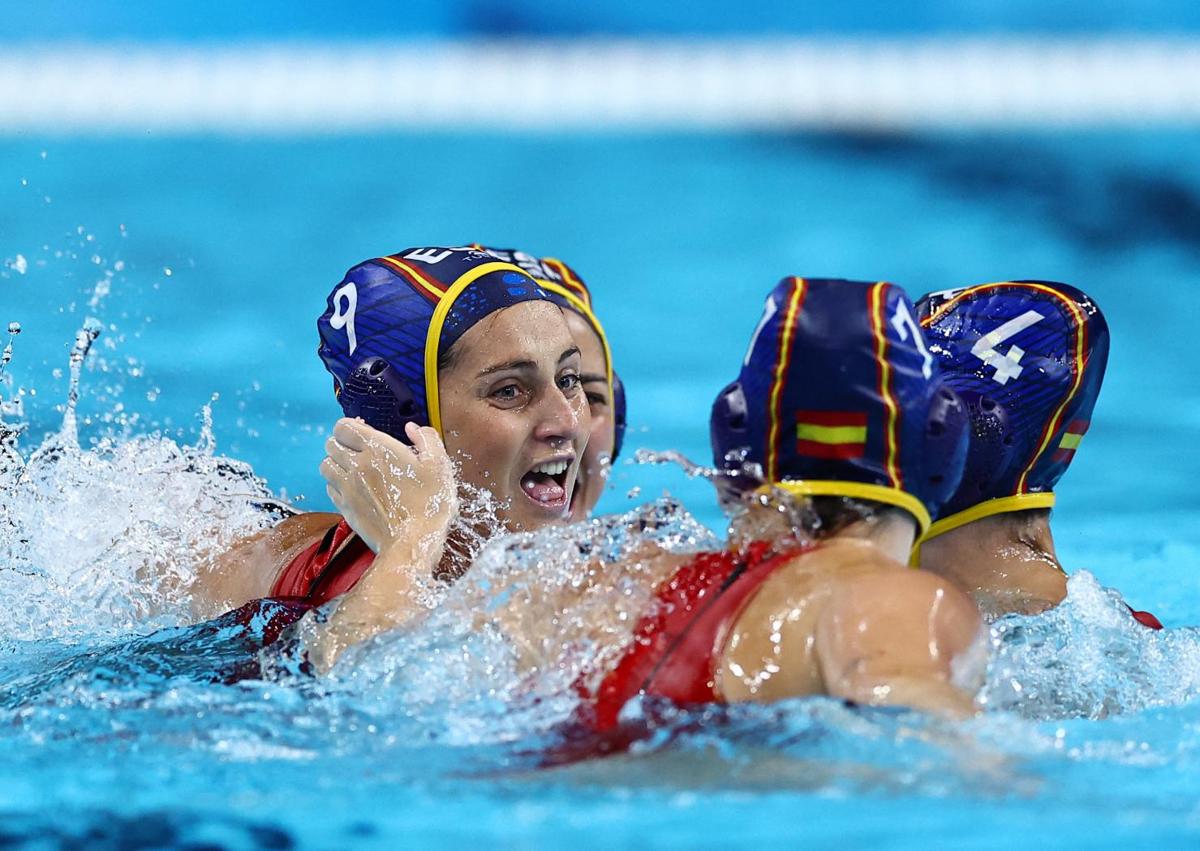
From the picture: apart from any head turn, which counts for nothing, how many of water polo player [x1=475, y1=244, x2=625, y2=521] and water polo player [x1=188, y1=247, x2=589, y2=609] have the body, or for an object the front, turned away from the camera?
0

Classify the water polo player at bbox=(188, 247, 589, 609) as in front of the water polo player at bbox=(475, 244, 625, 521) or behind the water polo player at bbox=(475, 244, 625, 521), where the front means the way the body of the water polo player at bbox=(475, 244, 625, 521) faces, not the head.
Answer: in front

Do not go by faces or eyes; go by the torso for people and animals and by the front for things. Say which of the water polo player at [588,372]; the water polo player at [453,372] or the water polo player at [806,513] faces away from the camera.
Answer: the water polo player at [806,513]

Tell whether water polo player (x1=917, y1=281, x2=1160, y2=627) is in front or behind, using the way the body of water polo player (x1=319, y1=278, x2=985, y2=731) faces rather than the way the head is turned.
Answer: in front

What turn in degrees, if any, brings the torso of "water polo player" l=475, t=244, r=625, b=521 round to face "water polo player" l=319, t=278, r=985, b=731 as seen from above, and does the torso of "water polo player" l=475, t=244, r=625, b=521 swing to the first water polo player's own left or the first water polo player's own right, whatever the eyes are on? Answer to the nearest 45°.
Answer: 0° — they already face them

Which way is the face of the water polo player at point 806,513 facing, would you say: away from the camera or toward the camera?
away from the camera

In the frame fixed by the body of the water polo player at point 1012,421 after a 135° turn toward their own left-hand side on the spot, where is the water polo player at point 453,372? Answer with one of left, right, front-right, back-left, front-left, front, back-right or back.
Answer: right

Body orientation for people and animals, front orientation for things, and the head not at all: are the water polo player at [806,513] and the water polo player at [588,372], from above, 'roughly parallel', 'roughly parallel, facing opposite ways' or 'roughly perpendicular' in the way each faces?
roughly parallel, facing opposite ways

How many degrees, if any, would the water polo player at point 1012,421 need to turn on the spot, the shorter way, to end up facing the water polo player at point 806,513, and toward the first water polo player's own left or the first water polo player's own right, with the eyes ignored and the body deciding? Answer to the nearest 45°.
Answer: approximately 135° to the first water polo player's own left

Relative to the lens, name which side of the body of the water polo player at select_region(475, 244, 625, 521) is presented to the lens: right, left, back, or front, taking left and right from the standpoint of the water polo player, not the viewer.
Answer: front

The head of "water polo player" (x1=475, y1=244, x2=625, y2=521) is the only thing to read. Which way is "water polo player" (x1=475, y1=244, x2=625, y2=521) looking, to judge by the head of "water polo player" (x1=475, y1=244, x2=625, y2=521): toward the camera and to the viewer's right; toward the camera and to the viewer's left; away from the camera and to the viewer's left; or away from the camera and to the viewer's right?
toward the camera and to the viewer's right

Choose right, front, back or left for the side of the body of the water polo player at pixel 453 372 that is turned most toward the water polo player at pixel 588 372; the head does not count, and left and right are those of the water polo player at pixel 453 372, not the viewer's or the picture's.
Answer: left

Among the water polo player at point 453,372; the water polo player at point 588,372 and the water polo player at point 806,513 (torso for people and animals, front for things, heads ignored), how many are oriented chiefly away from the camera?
1

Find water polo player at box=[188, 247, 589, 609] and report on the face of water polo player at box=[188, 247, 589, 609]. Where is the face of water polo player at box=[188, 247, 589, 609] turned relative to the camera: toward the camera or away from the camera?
toward the camera

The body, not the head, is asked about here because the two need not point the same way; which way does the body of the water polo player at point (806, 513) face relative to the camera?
away from the camera

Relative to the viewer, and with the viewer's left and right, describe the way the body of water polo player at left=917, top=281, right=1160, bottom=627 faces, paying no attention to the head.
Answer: facing away from the viewer and to the left of the viewer

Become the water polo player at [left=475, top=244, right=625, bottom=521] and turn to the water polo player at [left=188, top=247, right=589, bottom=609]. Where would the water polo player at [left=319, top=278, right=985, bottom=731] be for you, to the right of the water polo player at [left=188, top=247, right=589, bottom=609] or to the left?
left
